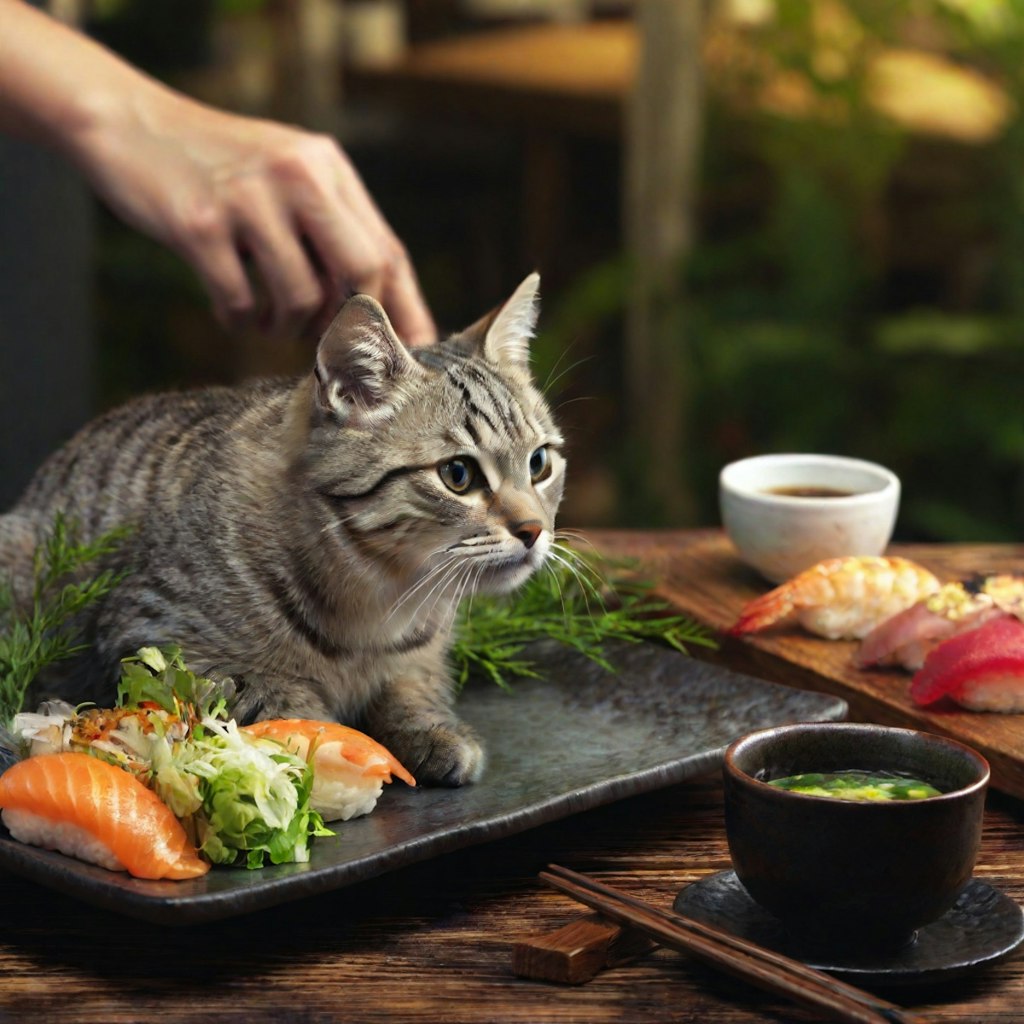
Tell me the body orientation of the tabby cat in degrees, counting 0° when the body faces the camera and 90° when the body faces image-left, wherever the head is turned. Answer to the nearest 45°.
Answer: approximately 315°

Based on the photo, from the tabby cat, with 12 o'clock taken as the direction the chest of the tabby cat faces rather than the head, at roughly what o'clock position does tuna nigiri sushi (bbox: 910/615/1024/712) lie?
The tuna nigiri sushi is roughly at 11 o'clock from the tabby cat.
